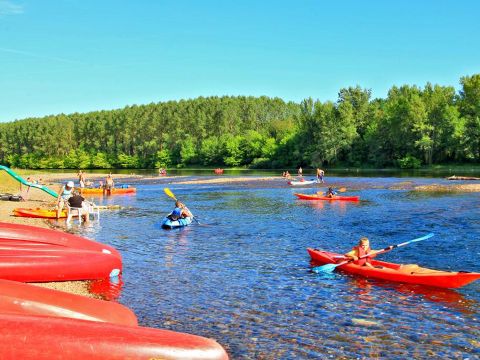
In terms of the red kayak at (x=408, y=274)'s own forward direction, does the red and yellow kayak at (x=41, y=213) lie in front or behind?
behind

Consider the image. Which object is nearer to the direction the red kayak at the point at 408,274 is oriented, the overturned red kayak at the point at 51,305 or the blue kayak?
the overturned red kayak

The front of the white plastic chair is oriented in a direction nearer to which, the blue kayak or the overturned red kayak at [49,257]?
the blue kayak

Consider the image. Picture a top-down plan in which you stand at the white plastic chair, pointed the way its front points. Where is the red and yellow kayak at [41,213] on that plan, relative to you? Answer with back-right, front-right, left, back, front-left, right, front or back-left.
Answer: back-left

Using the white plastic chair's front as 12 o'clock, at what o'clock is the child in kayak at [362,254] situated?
The child in kayak is roughly at 4 o'clock from the white plastic chair.

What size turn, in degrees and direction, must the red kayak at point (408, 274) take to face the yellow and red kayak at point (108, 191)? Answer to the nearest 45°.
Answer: approximately 180°
